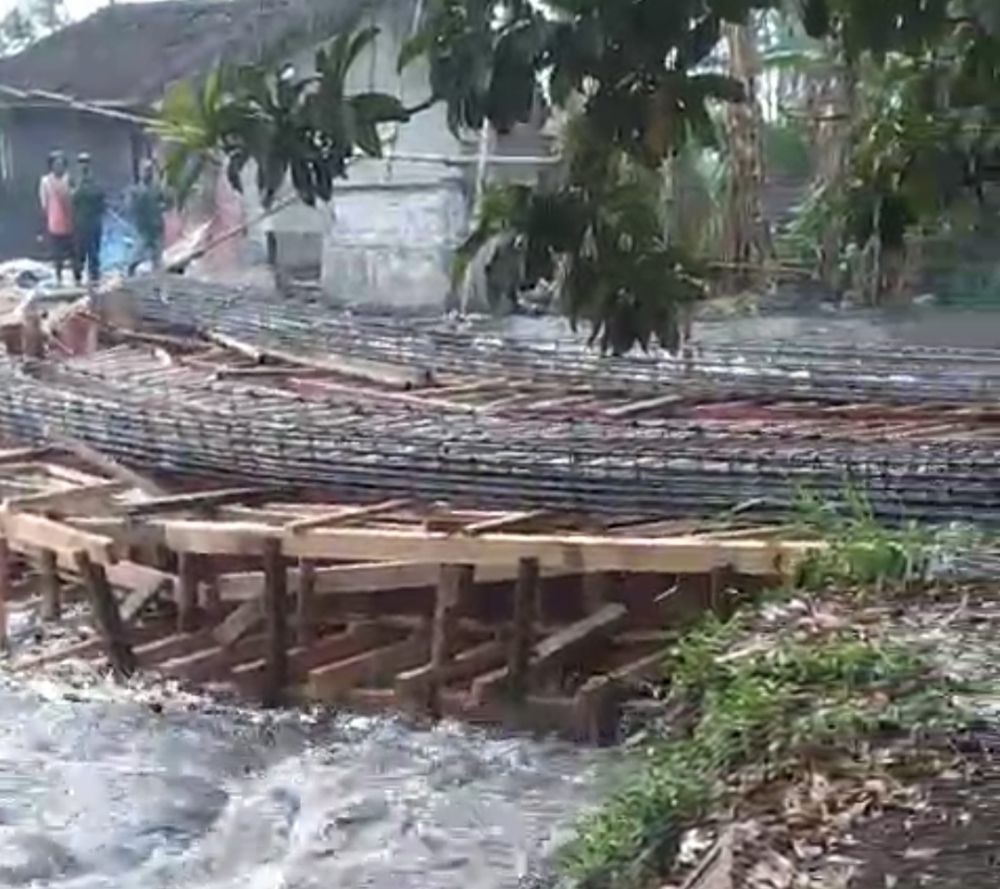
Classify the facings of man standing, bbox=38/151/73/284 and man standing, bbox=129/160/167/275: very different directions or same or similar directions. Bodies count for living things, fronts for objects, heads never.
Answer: same or similar directions

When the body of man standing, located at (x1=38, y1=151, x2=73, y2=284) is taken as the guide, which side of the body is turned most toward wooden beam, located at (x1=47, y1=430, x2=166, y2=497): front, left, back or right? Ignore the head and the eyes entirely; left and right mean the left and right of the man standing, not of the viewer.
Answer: front

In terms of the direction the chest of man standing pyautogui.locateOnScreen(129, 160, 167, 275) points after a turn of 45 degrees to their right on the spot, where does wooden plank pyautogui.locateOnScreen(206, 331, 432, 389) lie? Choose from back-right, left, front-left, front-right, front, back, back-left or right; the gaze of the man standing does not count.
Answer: front-left

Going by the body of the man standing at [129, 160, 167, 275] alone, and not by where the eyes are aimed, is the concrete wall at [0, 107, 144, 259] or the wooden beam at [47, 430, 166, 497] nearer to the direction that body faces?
the wooden beam

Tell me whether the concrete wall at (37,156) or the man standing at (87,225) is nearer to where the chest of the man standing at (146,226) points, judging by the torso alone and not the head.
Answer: the man standing

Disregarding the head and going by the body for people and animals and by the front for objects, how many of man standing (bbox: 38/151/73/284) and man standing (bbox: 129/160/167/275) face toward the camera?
2

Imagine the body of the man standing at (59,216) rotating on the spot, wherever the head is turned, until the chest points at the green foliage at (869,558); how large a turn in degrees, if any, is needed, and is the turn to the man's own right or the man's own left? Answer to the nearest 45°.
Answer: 0° — they already face it

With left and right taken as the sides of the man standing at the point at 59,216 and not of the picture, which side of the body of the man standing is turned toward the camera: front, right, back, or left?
front

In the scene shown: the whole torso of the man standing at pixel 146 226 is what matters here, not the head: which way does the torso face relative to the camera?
toward the camera

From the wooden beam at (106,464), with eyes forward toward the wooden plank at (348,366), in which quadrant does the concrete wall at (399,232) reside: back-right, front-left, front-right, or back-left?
front-left

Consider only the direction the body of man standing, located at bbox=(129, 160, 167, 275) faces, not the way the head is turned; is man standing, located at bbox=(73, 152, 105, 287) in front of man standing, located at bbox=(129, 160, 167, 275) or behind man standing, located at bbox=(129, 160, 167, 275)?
in front

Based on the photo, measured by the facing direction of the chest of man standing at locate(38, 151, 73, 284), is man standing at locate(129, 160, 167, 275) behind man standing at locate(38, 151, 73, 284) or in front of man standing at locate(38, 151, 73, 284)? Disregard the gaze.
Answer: behind

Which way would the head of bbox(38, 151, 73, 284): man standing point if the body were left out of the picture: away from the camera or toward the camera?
toward the camera
